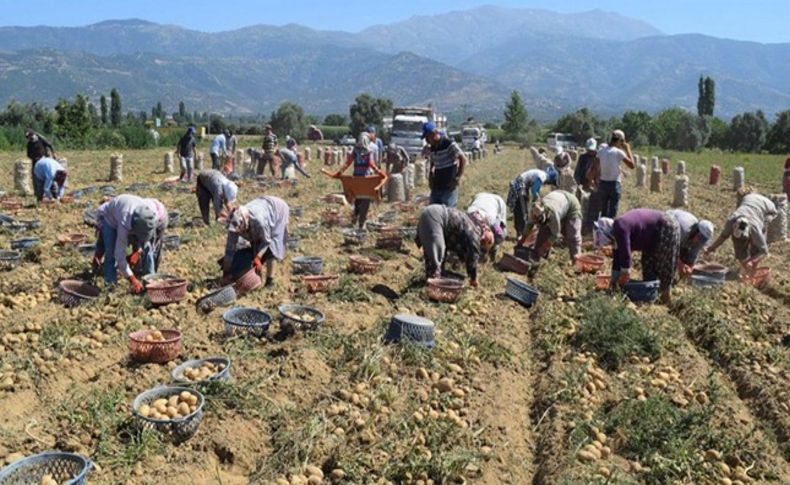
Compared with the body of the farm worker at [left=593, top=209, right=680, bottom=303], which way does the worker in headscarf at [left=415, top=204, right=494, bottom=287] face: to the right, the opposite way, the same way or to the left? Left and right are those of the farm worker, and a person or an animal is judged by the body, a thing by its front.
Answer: the opposite way

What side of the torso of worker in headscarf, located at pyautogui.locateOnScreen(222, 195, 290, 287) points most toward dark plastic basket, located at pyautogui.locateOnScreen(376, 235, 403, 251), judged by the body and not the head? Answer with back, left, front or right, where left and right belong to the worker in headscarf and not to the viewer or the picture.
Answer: back

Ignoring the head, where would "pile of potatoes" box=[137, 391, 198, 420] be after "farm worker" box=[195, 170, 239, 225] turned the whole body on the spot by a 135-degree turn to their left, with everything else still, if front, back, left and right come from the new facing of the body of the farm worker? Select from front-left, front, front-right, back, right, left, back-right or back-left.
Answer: back-left

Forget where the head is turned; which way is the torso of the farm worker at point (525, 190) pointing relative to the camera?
to the viewer's right

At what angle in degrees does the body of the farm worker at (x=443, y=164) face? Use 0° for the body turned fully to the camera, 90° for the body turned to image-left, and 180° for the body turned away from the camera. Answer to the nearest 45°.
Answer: approximately 45°

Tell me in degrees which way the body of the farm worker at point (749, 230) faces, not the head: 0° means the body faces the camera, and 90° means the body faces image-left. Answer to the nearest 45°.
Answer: approximately 45°

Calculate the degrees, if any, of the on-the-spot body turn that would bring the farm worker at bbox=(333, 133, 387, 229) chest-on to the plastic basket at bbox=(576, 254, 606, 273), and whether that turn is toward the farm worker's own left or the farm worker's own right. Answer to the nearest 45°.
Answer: approximately 45° to the farm worker's own left

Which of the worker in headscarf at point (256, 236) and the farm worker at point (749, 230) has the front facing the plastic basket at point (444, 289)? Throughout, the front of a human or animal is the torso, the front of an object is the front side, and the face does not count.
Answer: the farm worker

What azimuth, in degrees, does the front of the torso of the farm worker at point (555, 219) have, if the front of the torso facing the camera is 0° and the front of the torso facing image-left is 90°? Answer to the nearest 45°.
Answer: approximately 45°

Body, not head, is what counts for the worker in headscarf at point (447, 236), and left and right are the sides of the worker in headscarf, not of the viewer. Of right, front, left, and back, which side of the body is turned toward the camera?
right

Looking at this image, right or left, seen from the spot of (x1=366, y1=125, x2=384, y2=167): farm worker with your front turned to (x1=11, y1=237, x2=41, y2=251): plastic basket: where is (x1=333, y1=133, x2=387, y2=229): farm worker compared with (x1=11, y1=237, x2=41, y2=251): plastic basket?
left

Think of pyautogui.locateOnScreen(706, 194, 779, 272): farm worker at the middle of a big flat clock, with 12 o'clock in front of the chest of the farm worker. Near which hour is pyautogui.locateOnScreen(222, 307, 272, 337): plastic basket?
The plastic basket is roughly at 12 o'clock from the farm worker.

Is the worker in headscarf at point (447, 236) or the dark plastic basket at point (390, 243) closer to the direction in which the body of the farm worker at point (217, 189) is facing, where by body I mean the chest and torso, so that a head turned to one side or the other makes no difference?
the dark plastic basket

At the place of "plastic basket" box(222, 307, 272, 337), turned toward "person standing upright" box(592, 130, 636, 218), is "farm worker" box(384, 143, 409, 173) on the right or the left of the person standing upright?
left

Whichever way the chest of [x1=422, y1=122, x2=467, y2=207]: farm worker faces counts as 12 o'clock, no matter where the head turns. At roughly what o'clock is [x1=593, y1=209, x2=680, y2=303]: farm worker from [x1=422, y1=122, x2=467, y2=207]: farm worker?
[x1=593, y1=209, x2=680, y2=303]: farm worker is roughly at 9 o'clock from [x1=422, y1=122, x2=467, y2=207]: farm worker.
